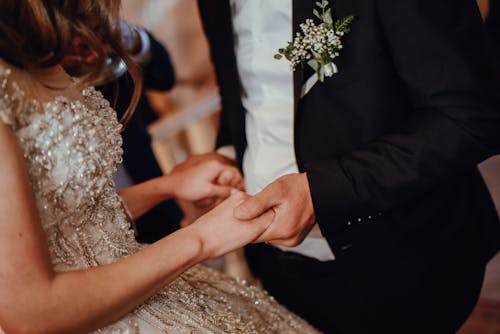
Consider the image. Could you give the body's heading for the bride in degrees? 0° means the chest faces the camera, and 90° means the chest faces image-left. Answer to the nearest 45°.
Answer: approximately 315°

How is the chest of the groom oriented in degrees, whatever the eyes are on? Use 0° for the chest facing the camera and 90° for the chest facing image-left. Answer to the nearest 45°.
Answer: approximately 45°
